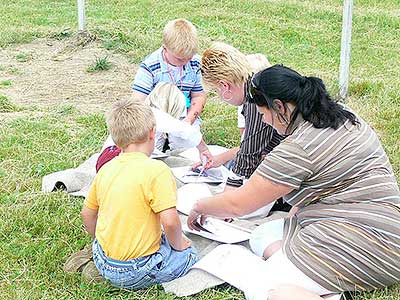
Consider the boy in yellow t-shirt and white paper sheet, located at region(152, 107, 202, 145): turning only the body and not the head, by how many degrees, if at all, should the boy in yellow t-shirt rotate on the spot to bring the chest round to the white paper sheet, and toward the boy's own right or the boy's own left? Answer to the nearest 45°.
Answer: approximately 45° to the boy's own left

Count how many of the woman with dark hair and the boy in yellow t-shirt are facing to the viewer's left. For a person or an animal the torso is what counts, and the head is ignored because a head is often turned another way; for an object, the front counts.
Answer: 1

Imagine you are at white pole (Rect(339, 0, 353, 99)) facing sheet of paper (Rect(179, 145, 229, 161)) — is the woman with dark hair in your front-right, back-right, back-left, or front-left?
front-left

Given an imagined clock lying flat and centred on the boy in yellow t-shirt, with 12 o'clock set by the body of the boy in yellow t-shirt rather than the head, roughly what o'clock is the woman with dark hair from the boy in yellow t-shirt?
The woman with dark hair is roughly at 2 o'clock from the boy in yellow t-shirt.

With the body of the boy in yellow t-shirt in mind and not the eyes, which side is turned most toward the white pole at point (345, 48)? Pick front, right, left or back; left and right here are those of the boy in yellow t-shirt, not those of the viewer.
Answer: front

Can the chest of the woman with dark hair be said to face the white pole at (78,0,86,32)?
no

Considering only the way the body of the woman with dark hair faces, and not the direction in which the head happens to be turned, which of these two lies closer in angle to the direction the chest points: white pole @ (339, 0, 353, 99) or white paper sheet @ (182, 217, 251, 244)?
the white paper sheet

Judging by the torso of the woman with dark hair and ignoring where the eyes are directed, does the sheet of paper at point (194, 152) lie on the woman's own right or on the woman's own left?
on the woman's own right

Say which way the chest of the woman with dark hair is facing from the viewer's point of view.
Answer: to the viewer's left

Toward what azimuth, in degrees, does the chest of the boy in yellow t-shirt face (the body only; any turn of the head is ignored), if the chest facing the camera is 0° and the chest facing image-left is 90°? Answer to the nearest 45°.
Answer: approximately 225°

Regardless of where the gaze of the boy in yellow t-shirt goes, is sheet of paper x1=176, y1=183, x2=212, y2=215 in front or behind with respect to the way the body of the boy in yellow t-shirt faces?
in front

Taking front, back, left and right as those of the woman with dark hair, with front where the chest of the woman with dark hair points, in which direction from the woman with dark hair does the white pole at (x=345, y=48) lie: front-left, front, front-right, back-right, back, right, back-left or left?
right
